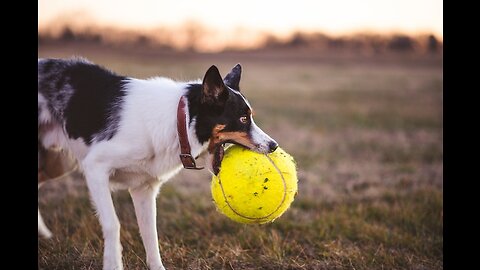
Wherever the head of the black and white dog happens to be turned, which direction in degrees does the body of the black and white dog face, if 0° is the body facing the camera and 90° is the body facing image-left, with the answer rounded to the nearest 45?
approximately 270°
